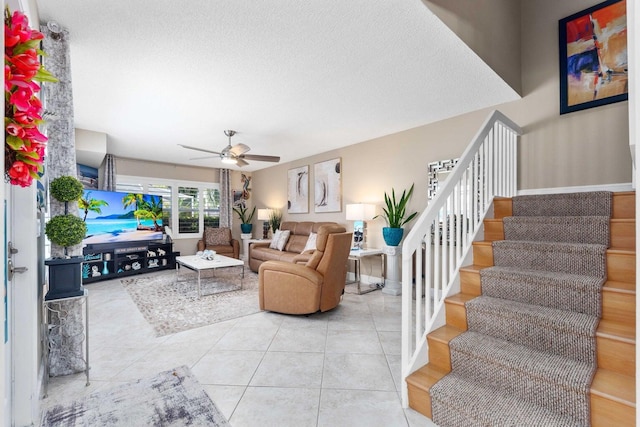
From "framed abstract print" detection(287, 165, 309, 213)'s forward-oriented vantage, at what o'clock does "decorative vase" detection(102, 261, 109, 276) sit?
The decorative vase is roughly at 1 o'clock from the framed abstract print.

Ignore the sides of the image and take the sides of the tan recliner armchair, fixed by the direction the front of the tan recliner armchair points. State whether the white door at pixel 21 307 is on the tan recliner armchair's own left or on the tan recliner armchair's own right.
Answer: on the tan recliner armchair's own left

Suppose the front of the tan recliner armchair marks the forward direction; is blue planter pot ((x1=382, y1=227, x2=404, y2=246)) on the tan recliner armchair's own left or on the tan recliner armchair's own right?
on the tan recliner armchair's own right

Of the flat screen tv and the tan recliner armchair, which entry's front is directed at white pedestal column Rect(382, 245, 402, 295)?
the flat screen tv

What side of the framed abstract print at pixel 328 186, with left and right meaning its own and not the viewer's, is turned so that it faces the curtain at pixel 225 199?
right

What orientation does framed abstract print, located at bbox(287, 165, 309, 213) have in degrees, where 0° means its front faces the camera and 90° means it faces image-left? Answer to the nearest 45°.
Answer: approximately 45°

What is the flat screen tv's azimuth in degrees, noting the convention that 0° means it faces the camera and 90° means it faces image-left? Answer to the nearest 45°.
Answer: approximately 315°

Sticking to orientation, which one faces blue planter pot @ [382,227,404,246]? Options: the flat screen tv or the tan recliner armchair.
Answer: the flat screen tv

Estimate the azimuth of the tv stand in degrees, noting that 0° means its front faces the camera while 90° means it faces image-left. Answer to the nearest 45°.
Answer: approximately 315°

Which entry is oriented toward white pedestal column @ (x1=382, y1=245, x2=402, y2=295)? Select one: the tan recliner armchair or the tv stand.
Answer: the tv stand

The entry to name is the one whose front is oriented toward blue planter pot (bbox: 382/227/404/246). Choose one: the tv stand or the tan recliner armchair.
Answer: the tv stand

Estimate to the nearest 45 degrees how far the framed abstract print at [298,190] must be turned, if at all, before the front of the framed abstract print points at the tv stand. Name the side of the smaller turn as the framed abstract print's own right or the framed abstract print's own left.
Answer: approximately 45° to the framed abstract print's own right
